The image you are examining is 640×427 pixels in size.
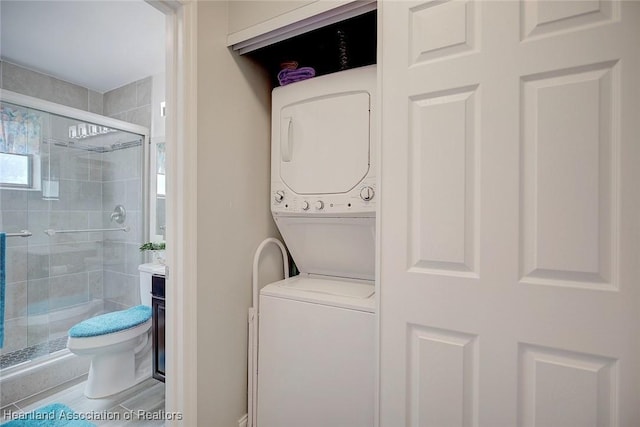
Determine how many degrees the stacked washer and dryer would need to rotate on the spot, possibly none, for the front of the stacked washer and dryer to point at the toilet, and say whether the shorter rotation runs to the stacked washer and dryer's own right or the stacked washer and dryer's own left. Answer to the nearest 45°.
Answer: approximately 90° to the stacked washer and dryer's own right

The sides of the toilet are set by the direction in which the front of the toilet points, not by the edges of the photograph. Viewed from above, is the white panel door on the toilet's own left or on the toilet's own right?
on the toilet's own left

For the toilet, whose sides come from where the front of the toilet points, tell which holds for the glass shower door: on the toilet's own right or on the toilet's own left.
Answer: on the toilet's own right

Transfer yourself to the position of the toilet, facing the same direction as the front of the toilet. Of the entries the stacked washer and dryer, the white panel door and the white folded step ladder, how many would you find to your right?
0

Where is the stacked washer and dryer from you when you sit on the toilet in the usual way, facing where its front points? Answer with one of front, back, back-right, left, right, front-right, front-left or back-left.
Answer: left

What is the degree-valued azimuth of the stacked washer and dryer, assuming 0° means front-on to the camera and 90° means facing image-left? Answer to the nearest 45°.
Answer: approximately 45°

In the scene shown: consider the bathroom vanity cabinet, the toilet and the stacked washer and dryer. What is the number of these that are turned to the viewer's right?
0

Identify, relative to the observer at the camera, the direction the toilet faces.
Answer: facing the viewer and to the left of the viewer

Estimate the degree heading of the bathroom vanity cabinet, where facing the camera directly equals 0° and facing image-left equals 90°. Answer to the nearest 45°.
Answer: approximately 45°

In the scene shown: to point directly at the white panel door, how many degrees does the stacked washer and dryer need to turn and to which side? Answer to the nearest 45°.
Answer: approximately 90° to its left
